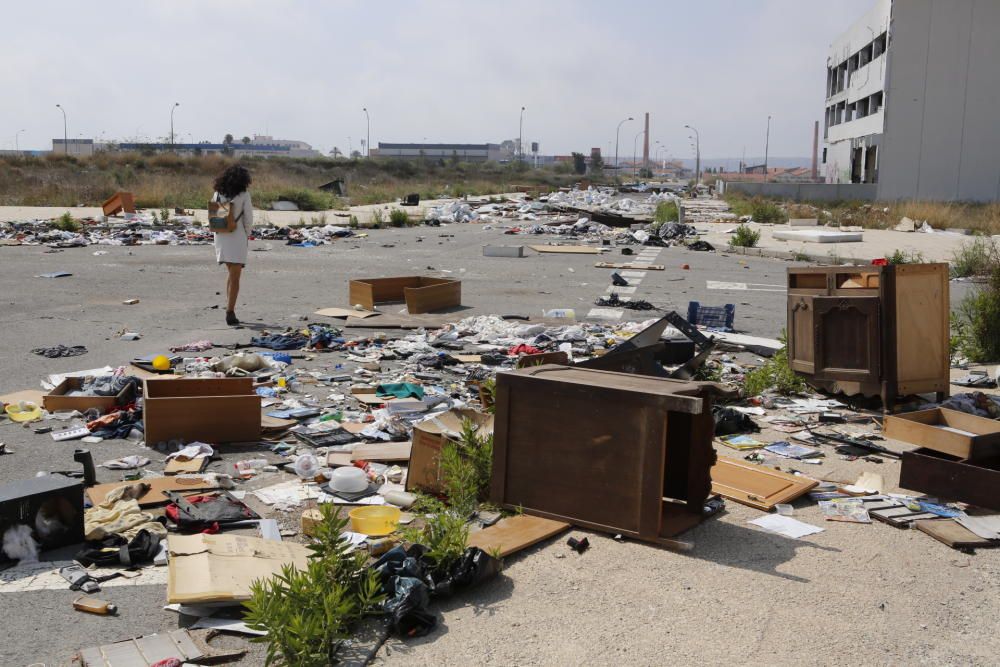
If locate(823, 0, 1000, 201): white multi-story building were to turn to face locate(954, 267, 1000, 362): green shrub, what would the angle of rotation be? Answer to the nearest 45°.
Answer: approximately 90° to its left

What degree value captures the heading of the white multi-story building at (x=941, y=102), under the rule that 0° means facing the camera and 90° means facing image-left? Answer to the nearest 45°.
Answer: approximately 90°

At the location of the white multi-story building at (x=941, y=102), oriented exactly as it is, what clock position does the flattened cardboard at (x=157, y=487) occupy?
The flattened cardboard is roughly at 9 o'clock from the white multi-story building.

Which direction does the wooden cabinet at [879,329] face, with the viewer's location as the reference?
facing the viewer and to the left of the viewer

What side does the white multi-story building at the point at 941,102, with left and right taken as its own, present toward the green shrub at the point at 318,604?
left

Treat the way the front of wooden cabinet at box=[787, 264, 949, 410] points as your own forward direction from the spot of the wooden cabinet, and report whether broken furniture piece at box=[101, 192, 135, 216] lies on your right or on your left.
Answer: on your right

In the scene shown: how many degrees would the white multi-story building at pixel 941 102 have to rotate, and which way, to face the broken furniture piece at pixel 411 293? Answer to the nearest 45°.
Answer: approximately 90° to its left

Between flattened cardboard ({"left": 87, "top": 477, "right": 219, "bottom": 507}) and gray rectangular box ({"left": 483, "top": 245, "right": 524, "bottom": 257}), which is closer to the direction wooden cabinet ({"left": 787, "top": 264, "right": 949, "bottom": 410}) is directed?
the flattened cardboard

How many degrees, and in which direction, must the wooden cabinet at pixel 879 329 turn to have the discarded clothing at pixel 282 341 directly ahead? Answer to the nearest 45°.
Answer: approximately 45° to its right

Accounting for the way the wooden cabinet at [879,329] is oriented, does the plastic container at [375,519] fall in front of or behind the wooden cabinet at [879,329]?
in front

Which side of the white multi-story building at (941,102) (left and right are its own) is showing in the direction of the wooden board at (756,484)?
left

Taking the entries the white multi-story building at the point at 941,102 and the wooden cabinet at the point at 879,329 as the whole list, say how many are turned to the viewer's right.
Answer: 0

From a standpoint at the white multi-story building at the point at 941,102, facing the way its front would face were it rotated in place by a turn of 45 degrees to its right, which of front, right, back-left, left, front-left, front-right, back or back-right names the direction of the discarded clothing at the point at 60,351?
back-left

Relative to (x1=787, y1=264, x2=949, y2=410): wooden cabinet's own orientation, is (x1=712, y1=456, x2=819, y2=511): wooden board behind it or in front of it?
in front

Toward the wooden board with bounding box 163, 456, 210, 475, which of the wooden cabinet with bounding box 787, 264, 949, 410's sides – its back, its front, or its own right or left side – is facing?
front
